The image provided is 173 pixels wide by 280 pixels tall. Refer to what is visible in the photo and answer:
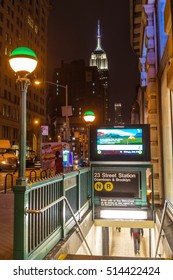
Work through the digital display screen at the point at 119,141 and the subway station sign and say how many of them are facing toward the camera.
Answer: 2

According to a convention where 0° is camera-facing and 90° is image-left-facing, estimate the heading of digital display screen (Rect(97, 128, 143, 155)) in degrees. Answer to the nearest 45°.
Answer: approximately 0°
